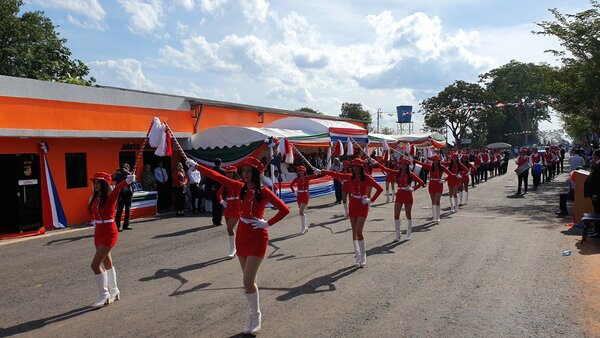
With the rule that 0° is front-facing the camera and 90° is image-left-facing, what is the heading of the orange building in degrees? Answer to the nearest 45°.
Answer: approximately 315°

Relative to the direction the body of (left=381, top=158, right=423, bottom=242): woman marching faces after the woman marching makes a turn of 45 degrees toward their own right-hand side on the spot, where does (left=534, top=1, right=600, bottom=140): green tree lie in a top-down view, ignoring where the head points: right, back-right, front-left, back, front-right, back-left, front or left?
back

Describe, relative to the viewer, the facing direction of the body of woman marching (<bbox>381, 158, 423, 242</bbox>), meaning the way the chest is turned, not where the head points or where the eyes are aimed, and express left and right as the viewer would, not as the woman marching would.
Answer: facing the viewer

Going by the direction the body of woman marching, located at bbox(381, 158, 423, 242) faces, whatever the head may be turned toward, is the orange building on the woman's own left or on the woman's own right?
on the woman's own right

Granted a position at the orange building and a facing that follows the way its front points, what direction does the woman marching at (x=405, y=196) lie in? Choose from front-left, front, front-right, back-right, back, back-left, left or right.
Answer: front

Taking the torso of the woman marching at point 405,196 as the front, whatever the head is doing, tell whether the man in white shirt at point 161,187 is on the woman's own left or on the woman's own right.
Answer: on the woman's own right

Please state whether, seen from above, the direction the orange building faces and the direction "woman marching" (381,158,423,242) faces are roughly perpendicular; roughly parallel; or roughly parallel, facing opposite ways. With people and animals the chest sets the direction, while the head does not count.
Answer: roughly perpendicular

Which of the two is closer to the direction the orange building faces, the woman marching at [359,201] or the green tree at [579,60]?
the woman marching

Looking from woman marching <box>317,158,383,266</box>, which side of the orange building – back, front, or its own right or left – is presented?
front

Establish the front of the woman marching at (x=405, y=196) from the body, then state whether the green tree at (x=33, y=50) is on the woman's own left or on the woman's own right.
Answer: on the woman's own right

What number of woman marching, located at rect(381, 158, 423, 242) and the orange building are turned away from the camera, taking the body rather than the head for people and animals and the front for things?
0

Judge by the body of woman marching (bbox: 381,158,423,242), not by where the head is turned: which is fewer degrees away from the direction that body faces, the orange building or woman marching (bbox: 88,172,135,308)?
the woman marching
